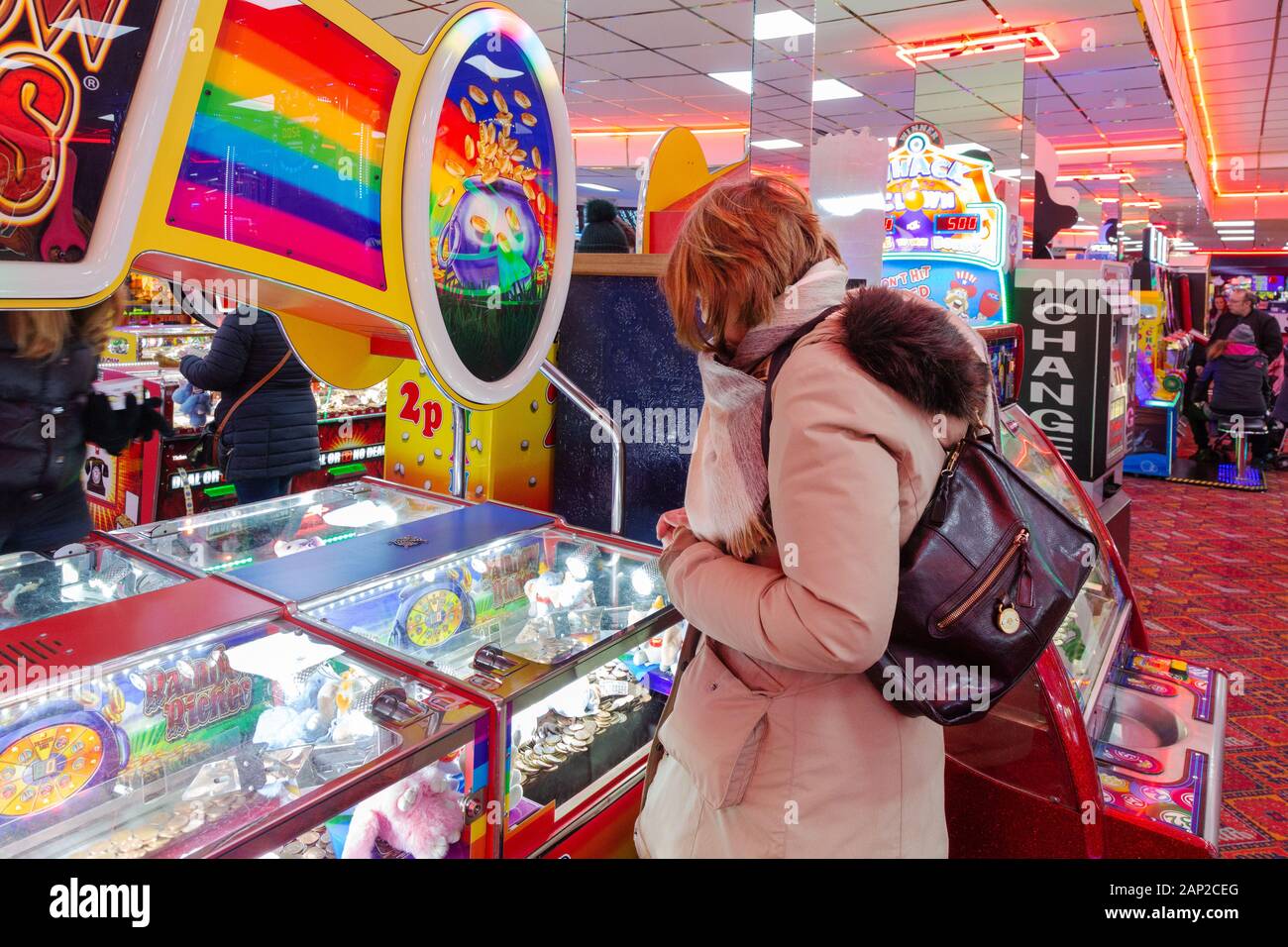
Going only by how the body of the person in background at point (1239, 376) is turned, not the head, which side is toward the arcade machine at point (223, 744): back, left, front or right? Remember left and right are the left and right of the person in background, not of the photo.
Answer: back

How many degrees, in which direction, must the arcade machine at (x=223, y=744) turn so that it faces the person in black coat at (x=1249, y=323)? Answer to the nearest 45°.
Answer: approximately 90° to its left

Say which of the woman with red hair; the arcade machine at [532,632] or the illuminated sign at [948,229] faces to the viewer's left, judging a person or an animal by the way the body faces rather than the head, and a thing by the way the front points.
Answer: the woman with red hair

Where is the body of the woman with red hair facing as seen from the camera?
to the viewer's left

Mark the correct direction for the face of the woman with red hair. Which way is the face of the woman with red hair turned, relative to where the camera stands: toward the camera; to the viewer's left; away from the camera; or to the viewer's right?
to the viewer's left

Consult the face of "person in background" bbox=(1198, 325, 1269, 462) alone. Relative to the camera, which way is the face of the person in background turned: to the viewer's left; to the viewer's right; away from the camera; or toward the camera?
away from the camera

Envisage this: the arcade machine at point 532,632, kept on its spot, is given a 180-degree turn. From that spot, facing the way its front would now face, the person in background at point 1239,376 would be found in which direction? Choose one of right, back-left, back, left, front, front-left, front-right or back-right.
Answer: right

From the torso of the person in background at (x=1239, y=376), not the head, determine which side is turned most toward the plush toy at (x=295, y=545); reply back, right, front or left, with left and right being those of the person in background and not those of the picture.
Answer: back

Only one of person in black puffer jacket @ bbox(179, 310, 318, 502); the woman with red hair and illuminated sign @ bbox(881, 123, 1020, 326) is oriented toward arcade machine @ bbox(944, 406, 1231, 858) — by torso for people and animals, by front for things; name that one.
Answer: the illuminated sign

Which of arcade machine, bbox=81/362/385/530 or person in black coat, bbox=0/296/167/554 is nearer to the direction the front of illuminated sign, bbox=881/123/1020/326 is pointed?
the person in black coat

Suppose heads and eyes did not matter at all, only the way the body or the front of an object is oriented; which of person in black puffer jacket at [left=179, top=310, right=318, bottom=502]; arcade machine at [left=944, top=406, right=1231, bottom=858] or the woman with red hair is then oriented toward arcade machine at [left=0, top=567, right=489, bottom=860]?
the woman with red hair
